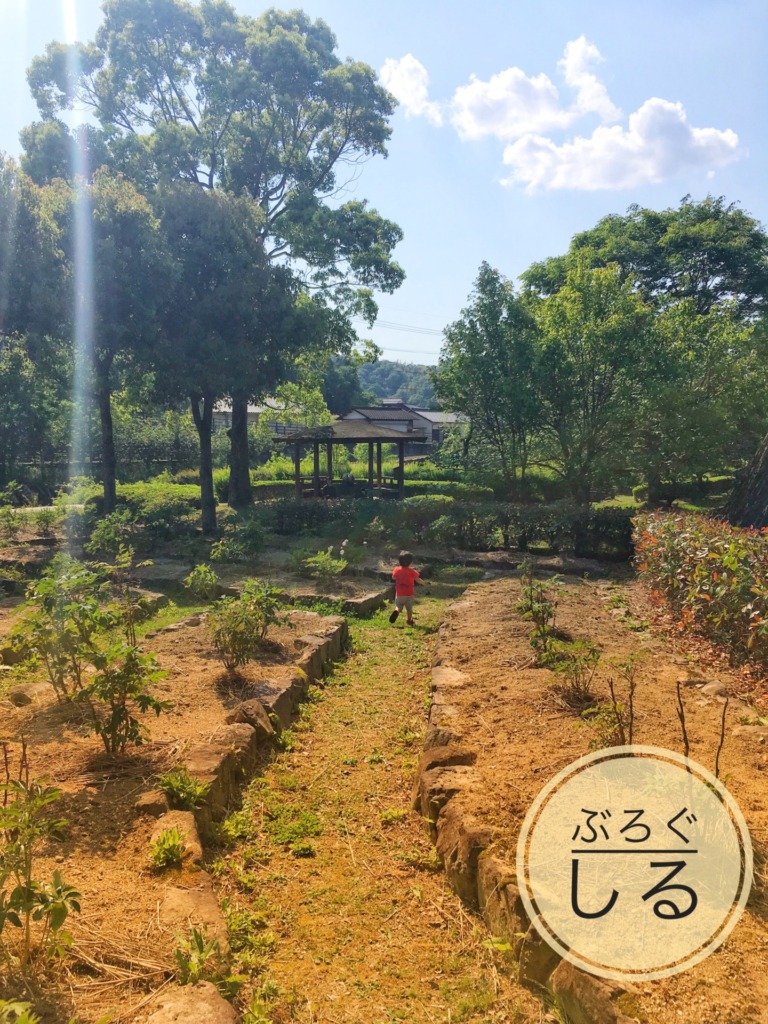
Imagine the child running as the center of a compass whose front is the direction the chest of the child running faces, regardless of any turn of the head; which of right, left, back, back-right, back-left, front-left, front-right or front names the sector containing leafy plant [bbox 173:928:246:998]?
back

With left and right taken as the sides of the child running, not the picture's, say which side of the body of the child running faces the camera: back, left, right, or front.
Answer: back

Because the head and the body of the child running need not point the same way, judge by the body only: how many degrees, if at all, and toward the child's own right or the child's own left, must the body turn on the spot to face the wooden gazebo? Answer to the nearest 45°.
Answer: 0° — they already face it

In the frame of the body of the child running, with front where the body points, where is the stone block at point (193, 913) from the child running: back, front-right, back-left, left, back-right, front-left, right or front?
back

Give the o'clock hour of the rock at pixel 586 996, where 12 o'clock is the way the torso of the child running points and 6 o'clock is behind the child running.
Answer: The rock is roughly at 6 o'clock from the child running.

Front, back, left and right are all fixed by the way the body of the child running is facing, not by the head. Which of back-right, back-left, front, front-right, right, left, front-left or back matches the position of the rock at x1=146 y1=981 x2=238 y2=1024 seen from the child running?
back

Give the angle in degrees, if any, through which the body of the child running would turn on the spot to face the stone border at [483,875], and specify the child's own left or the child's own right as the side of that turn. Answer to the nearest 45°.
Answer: approximately 180°

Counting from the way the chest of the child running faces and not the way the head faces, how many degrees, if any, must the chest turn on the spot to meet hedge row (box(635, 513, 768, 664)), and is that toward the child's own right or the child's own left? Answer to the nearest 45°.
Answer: approximately 135° to the child's own right

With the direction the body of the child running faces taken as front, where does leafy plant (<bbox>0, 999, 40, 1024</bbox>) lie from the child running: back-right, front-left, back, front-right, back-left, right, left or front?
back

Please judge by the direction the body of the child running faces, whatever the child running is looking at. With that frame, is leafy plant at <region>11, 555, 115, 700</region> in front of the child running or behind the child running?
behind

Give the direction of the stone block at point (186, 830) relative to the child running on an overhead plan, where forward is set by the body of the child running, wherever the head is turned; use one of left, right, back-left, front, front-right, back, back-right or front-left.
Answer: back
